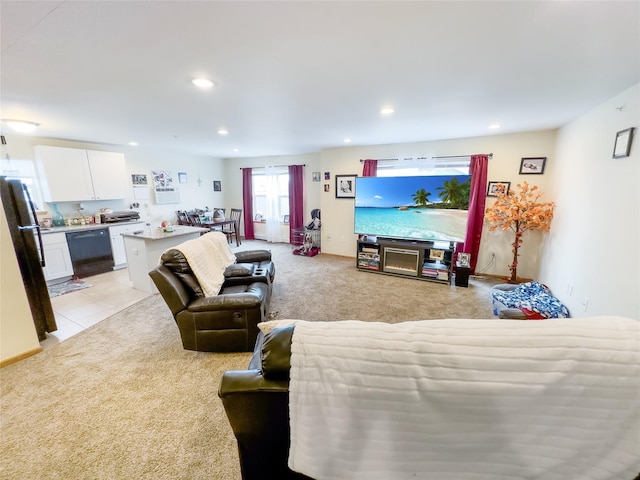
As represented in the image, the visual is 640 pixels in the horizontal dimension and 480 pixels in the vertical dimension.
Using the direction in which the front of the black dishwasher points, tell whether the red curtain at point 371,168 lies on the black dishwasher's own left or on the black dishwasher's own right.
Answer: on the black dishwasher's own left

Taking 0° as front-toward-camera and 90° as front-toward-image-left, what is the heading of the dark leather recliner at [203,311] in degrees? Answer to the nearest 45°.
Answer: approximately 270°

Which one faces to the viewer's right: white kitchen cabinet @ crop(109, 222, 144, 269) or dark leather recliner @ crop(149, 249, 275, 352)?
the dark leather recliner

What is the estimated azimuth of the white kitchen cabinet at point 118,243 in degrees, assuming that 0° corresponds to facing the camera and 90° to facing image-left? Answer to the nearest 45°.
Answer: approximately 0°

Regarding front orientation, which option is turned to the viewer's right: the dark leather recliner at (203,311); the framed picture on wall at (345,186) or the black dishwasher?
the dark leather recliner

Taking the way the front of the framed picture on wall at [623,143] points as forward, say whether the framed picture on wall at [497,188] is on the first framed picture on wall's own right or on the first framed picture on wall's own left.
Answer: on the first framed picture on wall's own right

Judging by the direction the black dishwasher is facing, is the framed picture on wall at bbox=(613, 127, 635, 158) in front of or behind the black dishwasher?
in front

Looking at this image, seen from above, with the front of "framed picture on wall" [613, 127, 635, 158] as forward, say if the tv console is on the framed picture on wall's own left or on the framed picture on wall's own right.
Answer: on the framed picture on wall's own right

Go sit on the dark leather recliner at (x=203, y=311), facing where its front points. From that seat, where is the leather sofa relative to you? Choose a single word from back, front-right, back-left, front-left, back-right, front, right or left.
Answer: right

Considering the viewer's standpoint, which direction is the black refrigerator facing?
facing to the right of the viewer

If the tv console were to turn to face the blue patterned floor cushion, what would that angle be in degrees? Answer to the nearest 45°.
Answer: approximately 45° to its left

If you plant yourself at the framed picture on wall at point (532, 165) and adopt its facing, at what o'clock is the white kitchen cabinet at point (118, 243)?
The white kitchen cabinet is roughly at 2 o'clock from the framed picture on wall.

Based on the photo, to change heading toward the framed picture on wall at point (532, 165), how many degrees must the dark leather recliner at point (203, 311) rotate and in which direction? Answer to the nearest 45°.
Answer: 0° — it already faces it
